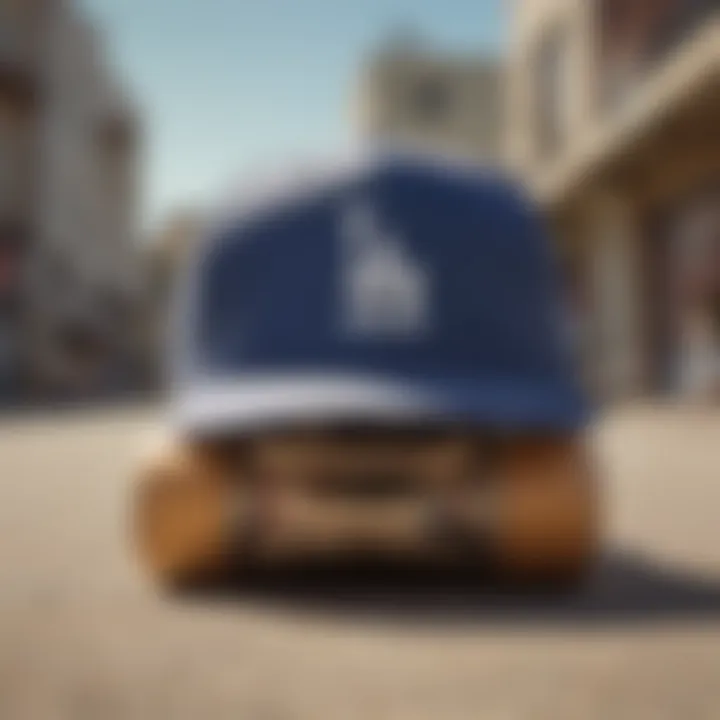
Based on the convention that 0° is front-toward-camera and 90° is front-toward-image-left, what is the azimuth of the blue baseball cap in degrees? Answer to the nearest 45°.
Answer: approximately 0°

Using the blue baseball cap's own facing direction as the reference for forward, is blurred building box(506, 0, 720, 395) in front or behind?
behind
